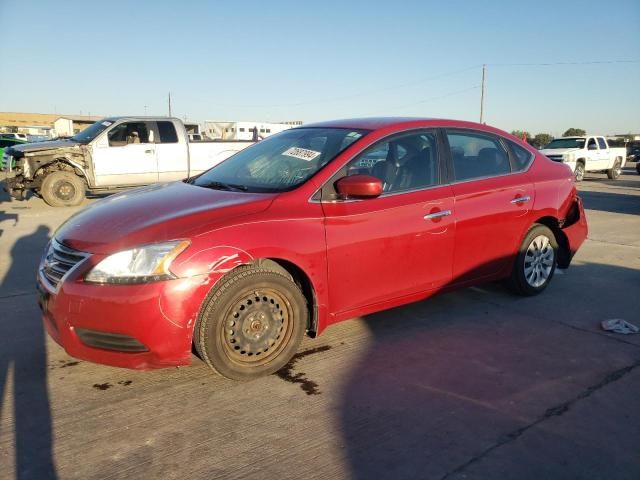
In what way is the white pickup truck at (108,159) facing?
to the viewer's left

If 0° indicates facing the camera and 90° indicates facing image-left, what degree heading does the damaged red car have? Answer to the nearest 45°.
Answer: approximately 45°

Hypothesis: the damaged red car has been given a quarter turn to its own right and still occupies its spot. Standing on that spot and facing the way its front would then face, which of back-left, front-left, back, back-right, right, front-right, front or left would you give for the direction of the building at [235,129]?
front-right

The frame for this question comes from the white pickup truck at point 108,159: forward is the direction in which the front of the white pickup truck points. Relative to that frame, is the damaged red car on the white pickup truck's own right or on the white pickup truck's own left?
on the white pickup truck's own left

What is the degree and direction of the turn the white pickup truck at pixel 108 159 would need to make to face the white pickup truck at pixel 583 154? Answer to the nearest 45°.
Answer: approximately 180°

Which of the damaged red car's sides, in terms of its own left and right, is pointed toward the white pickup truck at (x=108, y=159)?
right

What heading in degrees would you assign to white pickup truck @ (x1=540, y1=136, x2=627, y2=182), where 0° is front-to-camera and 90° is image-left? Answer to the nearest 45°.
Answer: approximately 45°

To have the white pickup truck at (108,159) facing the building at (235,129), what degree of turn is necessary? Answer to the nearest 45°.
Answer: approximately 90° to its right
